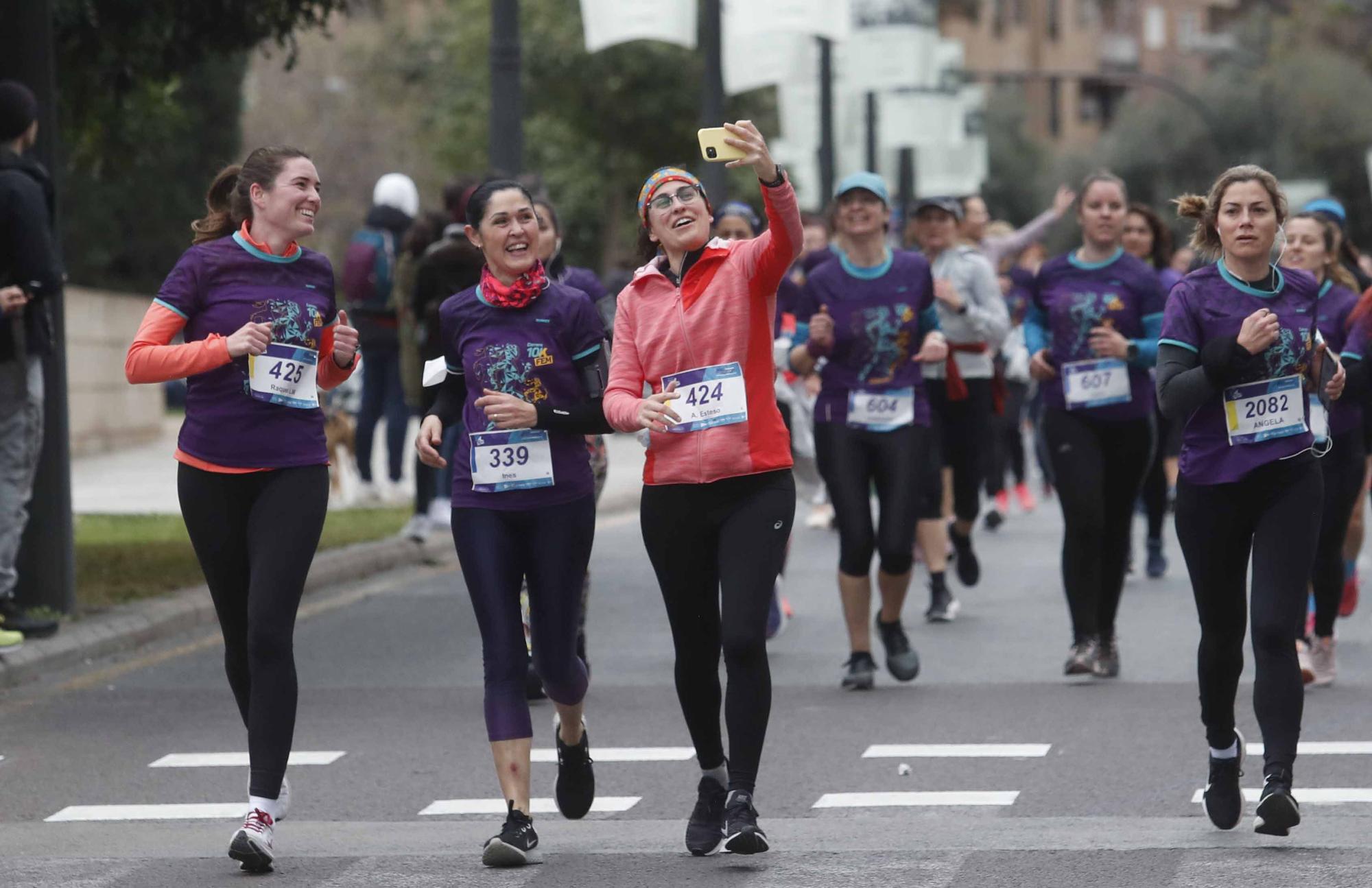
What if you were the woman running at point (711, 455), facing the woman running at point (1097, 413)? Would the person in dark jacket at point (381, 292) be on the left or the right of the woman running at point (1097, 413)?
left

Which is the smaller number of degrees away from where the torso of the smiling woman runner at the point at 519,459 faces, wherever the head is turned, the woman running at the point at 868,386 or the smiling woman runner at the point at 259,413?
the smiling woman runner

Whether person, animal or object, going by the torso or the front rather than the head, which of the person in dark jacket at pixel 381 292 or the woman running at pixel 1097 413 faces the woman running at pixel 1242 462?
the woman running at pixel 1097 413

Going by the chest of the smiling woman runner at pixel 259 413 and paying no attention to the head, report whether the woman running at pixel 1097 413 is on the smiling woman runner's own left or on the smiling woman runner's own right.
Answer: on the smiling woman runner's own left

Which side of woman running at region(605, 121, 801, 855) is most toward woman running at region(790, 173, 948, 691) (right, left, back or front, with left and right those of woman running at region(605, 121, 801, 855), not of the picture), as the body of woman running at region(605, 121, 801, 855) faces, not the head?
back

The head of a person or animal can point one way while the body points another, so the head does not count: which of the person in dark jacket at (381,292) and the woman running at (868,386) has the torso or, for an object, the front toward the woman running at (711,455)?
the woman running at (868,386)

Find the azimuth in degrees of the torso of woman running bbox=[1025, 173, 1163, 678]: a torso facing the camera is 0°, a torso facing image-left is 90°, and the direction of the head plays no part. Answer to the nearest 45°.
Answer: approximately 0°

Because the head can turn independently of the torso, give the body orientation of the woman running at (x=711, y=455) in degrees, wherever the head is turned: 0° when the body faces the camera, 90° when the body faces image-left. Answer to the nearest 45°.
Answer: approximately 0°
